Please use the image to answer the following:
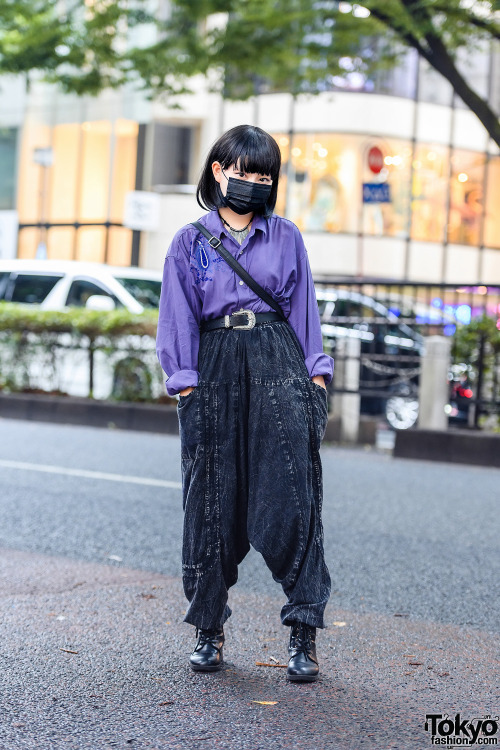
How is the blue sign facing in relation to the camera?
toward the camera

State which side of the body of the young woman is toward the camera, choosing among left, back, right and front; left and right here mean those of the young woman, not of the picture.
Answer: front

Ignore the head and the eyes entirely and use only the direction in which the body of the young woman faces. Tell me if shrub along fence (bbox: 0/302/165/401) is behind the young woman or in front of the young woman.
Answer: behind

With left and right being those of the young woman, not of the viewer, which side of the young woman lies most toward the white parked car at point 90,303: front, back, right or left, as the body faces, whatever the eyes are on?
back

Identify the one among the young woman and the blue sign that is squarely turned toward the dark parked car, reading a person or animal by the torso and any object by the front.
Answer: the blue sign

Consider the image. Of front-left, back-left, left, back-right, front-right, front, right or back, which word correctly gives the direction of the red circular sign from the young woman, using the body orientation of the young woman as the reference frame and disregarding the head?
back

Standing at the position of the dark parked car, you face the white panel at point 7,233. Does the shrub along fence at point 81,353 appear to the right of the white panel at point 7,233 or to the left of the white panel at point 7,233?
left

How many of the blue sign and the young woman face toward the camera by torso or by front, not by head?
2

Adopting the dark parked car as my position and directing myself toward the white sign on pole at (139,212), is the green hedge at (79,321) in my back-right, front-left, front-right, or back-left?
front-left

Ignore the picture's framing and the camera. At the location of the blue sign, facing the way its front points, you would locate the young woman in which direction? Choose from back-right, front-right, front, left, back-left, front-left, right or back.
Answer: front

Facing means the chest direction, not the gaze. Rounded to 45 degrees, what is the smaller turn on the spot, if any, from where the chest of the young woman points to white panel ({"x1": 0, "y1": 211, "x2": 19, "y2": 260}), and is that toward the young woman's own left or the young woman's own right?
approximately 180°

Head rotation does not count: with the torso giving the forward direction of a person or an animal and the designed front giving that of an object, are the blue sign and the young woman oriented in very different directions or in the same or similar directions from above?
same or similar directions
